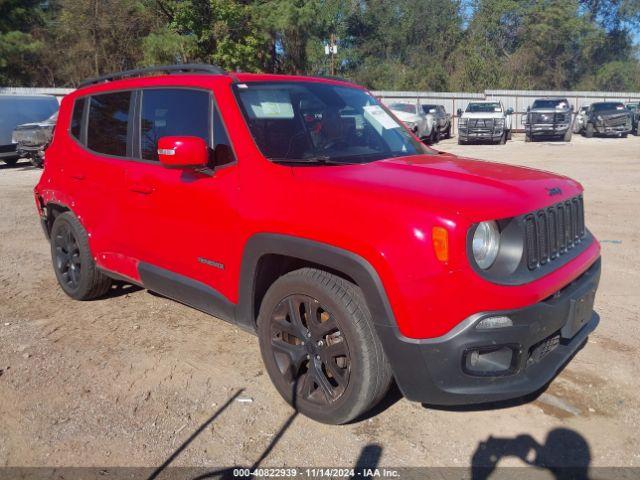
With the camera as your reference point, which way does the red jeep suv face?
facing the viewer and to the right of the viewer

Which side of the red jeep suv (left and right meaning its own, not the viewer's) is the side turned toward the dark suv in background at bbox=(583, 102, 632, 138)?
left

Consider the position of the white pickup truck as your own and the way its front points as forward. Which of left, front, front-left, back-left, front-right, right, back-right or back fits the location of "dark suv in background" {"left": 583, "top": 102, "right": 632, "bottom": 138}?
back-left

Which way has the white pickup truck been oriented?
toward the camera

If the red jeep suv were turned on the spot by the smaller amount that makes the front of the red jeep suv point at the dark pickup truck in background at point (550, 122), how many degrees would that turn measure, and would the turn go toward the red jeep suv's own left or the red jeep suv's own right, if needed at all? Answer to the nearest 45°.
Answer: approximately 90° to the red jeep suv's own left

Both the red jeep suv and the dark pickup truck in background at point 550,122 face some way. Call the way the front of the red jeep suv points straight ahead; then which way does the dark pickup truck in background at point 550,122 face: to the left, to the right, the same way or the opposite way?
to the right

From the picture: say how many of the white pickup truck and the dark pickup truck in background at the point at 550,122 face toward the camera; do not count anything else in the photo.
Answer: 2

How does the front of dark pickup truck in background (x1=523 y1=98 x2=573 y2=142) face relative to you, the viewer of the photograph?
facing the viewer

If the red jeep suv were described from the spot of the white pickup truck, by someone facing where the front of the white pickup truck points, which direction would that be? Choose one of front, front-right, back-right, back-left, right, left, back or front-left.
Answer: front

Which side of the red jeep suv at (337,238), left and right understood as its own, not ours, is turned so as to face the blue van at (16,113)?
back

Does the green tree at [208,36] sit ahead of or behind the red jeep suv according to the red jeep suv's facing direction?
behind

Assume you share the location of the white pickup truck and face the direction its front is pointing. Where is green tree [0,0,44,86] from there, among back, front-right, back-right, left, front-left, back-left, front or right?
right

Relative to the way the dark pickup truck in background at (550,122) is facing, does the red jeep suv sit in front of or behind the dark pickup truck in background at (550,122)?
in front

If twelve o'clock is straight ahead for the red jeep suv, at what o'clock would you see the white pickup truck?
The white pickup truck is roughly at 8 o'clock from the red jeep suv.
